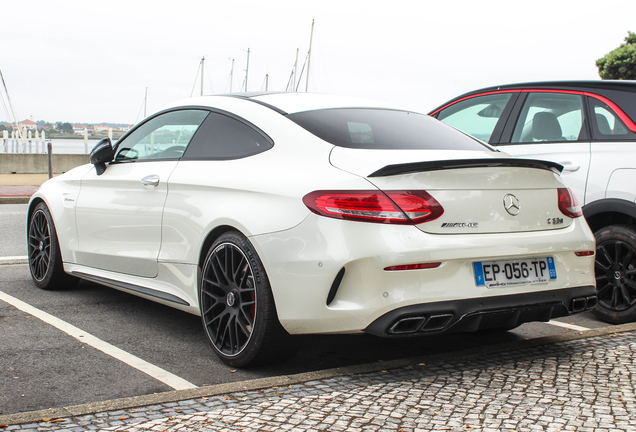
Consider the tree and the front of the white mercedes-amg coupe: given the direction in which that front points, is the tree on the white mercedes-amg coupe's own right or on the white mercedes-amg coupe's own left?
on the white mercedes-amg coupe's own right

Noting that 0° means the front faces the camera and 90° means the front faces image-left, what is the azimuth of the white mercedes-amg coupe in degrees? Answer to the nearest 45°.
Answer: approximately 135°

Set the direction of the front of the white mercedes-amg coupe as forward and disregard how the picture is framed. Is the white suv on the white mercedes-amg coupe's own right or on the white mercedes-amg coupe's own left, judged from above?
on the white mercedes-amg coupe's own right

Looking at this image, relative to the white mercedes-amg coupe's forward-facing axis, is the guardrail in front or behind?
in front

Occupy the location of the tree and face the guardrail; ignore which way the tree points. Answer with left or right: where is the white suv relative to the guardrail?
left

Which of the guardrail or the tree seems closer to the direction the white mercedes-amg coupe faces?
the guardrail
